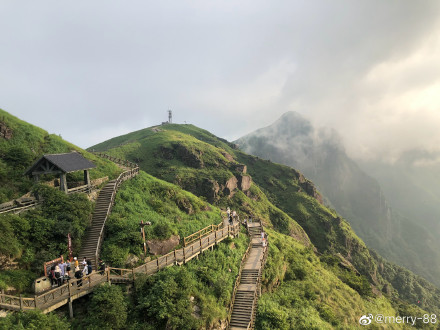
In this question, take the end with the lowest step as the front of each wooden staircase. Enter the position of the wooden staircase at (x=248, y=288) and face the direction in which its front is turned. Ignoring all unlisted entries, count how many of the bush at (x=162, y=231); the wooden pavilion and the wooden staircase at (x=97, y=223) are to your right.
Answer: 3

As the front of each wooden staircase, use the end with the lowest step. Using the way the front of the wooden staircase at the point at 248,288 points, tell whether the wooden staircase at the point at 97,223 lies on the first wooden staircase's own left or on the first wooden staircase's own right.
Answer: on the first wooden staircase's own right

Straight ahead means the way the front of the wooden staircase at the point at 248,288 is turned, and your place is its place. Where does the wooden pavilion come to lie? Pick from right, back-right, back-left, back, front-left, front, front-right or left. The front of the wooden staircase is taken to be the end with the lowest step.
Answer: right

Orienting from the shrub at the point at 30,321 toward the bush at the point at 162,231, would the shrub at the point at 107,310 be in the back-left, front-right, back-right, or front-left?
front-right

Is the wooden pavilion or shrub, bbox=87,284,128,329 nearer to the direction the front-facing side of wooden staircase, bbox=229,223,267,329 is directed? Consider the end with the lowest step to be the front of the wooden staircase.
the shrub

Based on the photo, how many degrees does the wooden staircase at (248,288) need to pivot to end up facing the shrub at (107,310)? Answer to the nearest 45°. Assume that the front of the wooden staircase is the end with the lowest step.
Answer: approximately 45° to its right

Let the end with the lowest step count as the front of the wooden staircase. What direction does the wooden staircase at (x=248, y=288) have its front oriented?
toward the camera

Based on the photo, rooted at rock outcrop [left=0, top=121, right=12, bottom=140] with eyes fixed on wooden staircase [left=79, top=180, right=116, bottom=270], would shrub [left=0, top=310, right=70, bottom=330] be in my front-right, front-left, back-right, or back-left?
front-right
